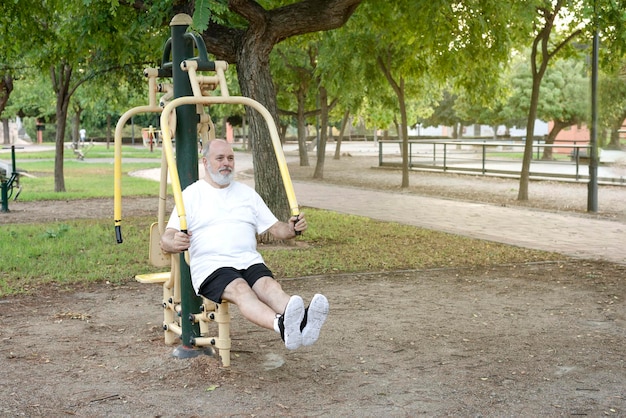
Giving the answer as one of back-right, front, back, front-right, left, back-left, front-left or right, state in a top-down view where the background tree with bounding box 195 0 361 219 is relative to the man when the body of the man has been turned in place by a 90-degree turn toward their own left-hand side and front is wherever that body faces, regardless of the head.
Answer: front-left

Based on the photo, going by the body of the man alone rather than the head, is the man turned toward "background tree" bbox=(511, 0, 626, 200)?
no

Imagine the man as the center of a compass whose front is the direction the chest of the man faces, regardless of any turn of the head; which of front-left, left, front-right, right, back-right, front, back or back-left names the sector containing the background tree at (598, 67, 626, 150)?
left

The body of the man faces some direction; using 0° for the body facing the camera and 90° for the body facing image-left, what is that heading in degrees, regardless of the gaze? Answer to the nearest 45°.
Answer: approximately 315°

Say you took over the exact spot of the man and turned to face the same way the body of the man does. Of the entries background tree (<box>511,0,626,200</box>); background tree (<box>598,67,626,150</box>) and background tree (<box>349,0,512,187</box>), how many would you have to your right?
0

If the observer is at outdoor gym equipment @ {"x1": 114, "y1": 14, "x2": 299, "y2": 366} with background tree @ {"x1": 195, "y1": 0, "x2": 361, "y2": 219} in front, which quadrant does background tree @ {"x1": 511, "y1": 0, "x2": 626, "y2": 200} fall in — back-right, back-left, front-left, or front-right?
front-right
